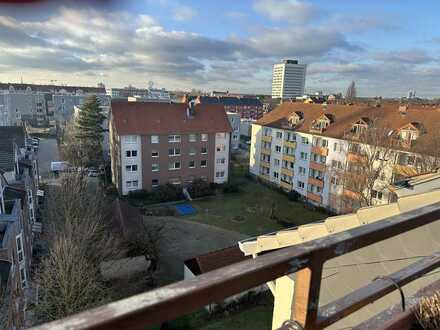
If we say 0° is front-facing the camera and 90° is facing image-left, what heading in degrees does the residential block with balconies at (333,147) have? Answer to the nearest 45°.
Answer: approximately 45°

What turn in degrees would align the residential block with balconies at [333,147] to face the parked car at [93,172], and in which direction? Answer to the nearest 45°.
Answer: approximately 45° to its right

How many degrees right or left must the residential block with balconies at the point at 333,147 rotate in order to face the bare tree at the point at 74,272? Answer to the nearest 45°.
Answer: approximately 45° to its left

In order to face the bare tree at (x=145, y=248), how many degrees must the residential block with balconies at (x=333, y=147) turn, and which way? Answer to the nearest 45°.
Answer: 0° — it already faces it
